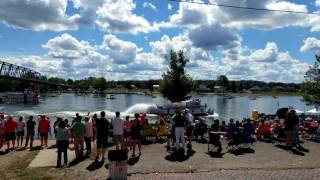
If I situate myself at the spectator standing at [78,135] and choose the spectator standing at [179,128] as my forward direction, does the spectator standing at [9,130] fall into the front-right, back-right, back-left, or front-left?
back-left

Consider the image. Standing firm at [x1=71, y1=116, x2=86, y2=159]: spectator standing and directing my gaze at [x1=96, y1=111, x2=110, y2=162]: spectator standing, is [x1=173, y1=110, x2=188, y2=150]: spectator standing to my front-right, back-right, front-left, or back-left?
front-left

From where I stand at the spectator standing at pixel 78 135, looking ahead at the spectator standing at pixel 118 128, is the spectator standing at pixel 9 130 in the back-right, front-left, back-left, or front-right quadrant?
back-left

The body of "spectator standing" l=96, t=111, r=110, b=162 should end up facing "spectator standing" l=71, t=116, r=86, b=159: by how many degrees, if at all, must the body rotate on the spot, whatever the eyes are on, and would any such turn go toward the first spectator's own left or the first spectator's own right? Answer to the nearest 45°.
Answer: approximately 45° to the first spectator's own left

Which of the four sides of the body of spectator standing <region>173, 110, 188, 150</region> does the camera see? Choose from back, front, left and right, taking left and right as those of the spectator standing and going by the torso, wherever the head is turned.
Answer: back

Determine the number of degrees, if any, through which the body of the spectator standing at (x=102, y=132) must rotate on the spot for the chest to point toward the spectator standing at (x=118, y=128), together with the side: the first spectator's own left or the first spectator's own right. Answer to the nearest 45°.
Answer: approximately 90° to the first spectator's own right

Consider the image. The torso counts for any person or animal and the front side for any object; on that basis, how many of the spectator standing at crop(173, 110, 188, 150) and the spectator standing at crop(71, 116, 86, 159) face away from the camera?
2

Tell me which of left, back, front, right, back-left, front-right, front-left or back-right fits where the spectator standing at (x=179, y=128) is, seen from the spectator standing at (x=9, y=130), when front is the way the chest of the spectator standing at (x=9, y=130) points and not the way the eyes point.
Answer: back-right

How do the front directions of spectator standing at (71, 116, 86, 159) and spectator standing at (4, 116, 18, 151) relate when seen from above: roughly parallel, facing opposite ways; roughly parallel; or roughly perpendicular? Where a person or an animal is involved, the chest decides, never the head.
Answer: roughly parallel

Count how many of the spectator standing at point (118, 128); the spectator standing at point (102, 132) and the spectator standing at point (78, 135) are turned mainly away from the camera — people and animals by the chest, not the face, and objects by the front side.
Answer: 3

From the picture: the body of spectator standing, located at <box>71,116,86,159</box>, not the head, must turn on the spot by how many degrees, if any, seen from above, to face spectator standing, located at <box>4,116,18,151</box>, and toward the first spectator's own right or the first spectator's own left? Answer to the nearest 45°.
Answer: approximately 45° to the first spectator's own left

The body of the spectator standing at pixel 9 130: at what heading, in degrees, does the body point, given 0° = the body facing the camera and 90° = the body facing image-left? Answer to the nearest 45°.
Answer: approximately 180°

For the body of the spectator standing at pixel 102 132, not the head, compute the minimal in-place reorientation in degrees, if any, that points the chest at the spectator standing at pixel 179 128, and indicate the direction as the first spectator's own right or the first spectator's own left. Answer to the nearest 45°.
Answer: approximately 90° to the first spectator's own right

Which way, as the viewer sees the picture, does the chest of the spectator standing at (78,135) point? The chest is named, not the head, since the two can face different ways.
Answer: away from the camera

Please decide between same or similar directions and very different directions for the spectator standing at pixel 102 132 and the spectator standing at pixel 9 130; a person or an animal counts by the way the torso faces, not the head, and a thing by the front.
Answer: same or similar directions
